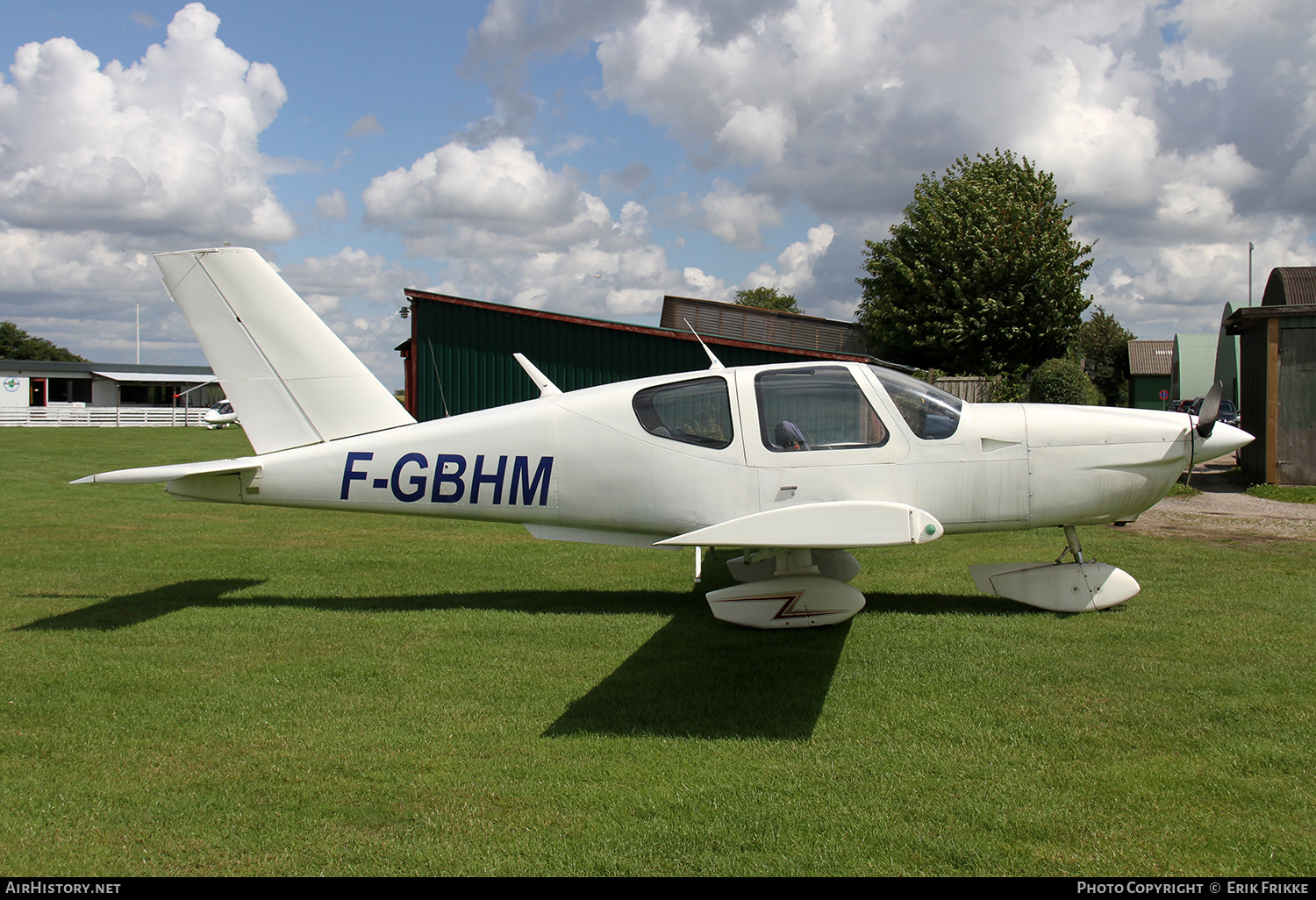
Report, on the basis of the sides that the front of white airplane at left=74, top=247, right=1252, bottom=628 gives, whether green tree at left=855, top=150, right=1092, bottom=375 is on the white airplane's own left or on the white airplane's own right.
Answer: on the white airplane's own left

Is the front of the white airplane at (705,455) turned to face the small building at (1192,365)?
no

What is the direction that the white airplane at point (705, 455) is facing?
to the viewer's right

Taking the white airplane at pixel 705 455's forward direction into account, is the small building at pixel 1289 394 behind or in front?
in front

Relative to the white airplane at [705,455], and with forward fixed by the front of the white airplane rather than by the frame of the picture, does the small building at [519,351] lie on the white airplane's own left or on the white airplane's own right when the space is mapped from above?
on the white airplane's own left

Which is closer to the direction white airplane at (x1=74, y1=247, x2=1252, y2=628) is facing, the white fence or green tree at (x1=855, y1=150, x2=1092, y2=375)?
the green tree

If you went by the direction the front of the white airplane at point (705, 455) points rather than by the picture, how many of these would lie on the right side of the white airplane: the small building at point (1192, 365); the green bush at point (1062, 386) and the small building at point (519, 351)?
0

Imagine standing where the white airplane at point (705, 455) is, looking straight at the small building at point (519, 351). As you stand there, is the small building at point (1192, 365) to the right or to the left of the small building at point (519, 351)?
right

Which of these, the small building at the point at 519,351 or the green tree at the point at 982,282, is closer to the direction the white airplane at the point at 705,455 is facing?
the green tree

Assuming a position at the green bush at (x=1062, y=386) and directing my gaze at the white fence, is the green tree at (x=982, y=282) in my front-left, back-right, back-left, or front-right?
front-right

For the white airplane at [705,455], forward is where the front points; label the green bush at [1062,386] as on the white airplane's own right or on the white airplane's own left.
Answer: on the white airplane's own left

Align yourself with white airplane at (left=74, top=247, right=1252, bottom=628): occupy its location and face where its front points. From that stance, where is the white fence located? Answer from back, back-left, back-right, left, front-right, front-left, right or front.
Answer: back-left
